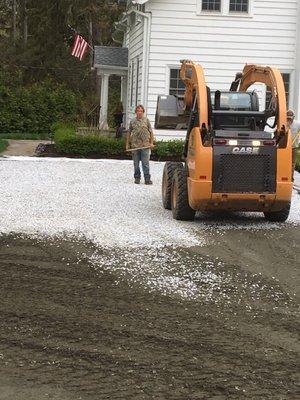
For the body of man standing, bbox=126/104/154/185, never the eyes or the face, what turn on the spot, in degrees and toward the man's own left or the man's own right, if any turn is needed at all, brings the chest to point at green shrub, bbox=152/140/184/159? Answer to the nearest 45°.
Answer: approximately 180°

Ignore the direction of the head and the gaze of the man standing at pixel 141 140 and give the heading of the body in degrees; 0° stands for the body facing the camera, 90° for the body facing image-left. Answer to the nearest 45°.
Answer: approximately 0°

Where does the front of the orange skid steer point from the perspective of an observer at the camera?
facing away from the viewer

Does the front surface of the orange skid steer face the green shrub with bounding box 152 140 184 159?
yes

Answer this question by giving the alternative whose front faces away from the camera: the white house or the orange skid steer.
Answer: the orange skid steer

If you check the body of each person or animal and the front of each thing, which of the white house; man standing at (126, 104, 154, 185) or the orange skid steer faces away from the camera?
the orange skid steer

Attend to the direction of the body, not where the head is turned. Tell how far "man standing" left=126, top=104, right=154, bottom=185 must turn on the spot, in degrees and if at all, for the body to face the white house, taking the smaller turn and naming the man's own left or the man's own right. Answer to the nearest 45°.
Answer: approximately 180°

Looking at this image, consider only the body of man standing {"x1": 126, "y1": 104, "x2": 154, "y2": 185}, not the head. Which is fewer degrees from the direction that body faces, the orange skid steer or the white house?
the orange skid steer

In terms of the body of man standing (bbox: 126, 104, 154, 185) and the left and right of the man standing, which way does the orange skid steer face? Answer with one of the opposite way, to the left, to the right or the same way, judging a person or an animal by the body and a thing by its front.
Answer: the opposite way
